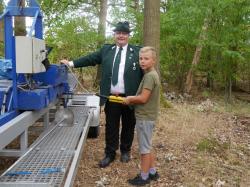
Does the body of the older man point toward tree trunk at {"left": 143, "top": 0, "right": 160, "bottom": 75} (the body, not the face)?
no

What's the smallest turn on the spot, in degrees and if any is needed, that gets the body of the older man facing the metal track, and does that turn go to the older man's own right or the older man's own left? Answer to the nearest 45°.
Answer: approximately 45° to the older man's own right

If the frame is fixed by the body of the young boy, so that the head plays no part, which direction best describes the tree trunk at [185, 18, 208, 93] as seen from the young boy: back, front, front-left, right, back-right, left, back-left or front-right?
right

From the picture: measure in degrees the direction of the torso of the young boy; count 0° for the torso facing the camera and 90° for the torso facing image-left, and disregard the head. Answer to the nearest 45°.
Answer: approximately 90°

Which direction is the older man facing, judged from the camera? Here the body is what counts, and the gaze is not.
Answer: toward the camera

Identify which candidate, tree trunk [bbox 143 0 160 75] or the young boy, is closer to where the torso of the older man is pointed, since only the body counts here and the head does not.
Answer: the young boy

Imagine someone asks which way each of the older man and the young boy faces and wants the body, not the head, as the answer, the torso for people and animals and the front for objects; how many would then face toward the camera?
1

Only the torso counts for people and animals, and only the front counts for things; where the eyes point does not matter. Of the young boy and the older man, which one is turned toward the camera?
the older man

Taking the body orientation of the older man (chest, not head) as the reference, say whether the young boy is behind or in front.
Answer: in front

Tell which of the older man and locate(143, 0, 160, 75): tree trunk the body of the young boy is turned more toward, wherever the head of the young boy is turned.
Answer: the older man

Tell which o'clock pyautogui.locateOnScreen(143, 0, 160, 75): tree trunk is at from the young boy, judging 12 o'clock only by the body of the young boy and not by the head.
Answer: The tree trunk is roughly at 3 o'clock from the young boy.

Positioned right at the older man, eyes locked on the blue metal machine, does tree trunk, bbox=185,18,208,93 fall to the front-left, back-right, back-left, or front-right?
back-right

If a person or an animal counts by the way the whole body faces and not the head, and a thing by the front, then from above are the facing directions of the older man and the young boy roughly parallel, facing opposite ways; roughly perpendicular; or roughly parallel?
roughly perpendicular

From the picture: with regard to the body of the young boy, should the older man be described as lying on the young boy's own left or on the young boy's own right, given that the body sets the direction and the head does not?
on the young boy's own right

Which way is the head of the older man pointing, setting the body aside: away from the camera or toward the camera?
toward the camera

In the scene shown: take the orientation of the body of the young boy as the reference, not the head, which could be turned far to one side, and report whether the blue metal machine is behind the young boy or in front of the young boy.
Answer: in front

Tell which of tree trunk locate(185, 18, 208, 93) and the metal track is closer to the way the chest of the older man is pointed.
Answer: the metal track
